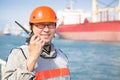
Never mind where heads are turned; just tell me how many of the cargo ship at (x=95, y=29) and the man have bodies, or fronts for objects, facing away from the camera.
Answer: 0

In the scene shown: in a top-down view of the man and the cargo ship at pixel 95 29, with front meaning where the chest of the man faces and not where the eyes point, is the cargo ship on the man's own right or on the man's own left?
on the man's own left

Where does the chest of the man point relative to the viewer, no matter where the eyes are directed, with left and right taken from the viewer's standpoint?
facing the viewer and to the right of the viewer
